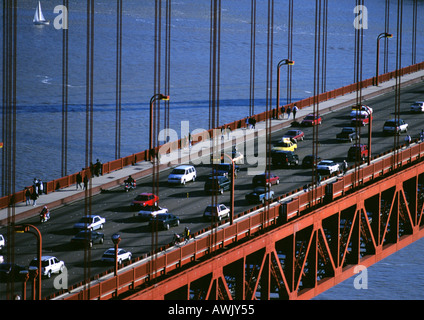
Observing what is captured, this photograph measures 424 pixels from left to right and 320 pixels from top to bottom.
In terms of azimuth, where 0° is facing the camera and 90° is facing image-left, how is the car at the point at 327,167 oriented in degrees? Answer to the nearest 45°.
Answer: approximately 225°

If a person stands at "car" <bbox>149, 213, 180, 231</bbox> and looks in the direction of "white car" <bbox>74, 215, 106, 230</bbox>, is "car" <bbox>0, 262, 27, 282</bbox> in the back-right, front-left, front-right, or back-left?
front-left

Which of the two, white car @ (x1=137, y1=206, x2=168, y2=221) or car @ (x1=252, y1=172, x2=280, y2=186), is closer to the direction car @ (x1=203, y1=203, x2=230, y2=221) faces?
the car

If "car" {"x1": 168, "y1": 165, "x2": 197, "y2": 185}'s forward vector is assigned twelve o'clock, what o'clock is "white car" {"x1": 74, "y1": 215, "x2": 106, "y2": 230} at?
The white car is roughly at 11 o'clock from the car.

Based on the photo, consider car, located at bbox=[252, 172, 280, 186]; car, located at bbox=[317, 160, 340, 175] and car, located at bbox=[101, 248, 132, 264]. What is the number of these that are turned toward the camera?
0

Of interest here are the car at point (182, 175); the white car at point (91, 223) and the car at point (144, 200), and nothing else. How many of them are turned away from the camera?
0

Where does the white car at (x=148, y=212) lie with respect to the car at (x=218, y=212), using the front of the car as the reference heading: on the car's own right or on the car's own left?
on the car's own left

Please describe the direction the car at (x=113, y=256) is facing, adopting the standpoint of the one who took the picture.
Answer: facing away from the viewer and to the right of the viewer

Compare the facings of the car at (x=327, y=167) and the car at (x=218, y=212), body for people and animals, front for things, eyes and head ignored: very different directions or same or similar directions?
same or similar directions

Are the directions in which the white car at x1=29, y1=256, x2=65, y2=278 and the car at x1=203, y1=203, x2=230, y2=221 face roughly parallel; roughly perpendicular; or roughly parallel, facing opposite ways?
roughly parallel

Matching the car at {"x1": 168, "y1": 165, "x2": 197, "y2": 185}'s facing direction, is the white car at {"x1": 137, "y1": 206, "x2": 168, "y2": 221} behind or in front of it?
in front

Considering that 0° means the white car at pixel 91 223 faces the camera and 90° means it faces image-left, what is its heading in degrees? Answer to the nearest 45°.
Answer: approximately 45°

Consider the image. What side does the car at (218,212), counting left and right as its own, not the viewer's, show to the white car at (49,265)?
back

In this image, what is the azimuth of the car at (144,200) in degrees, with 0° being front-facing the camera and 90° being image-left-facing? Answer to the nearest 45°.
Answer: approximately 45°

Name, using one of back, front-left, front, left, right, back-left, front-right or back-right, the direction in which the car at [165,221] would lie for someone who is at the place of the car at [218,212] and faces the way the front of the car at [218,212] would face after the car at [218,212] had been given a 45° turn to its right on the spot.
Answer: back-right

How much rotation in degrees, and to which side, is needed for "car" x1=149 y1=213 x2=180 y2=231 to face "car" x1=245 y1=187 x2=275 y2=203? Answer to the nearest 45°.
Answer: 0° — it already faces it

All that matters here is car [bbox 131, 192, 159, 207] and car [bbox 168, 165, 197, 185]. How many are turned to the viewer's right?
0

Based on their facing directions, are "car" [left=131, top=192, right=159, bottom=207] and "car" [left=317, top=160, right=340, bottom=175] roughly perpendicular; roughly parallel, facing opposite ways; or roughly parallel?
roughly parallel, facing opposite ways

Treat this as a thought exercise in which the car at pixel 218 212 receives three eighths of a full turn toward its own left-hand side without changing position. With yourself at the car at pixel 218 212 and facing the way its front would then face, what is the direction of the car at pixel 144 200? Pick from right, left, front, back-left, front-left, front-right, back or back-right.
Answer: front-right
